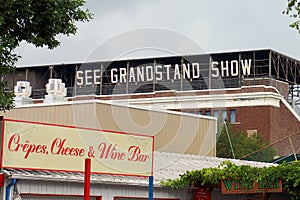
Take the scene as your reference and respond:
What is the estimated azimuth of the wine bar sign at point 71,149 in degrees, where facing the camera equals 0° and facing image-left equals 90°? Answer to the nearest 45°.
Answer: approximately 315°
